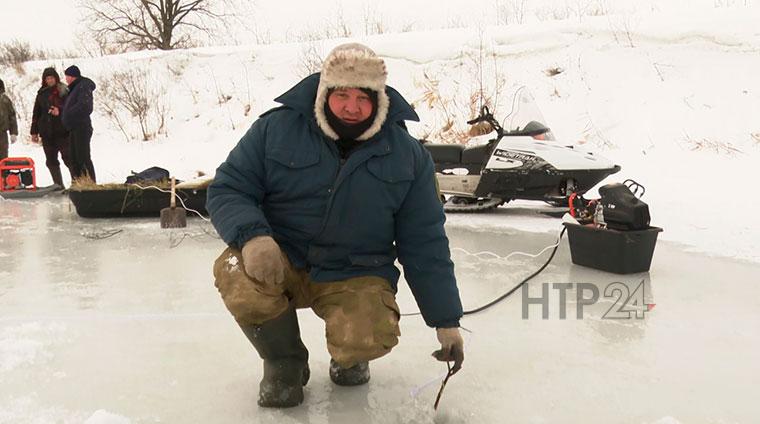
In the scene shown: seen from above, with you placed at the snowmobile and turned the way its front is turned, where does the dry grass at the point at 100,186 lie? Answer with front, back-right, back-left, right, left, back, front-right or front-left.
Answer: back

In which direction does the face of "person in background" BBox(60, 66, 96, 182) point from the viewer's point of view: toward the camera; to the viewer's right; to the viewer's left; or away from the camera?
to the viewer's left

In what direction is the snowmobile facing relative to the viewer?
to the viewer's right

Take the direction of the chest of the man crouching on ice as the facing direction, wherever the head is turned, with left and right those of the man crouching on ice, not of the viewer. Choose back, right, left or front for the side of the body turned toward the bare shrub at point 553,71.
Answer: back

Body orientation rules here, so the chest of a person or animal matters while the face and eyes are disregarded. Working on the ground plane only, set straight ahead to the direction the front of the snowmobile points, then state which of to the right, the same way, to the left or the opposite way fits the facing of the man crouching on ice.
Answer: to the right

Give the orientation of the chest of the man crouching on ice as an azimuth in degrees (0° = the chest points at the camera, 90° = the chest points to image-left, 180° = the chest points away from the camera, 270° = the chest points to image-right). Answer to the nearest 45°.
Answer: approximately 0°

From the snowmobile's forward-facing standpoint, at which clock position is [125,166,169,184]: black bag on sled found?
The black bag on sled is roughly at 6 o'clock from the snowmobile.

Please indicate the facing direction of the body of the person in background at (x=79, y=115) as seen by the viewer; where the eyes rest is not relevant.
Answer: to the viewer's left

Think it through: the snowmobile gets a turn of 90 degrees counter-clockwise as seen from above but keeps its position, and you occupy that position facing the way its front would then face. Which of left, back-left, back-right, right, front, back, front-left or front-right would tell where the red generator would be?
left

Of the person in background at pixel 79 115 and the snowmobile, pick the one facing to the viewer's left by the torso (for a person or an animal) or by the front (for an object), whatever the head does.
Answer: the person in background

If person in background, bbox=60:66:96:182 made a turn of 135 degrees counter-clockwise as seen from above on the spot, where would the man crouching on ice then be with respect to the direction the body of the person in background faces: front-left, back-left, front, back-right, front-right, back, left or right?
front-right
